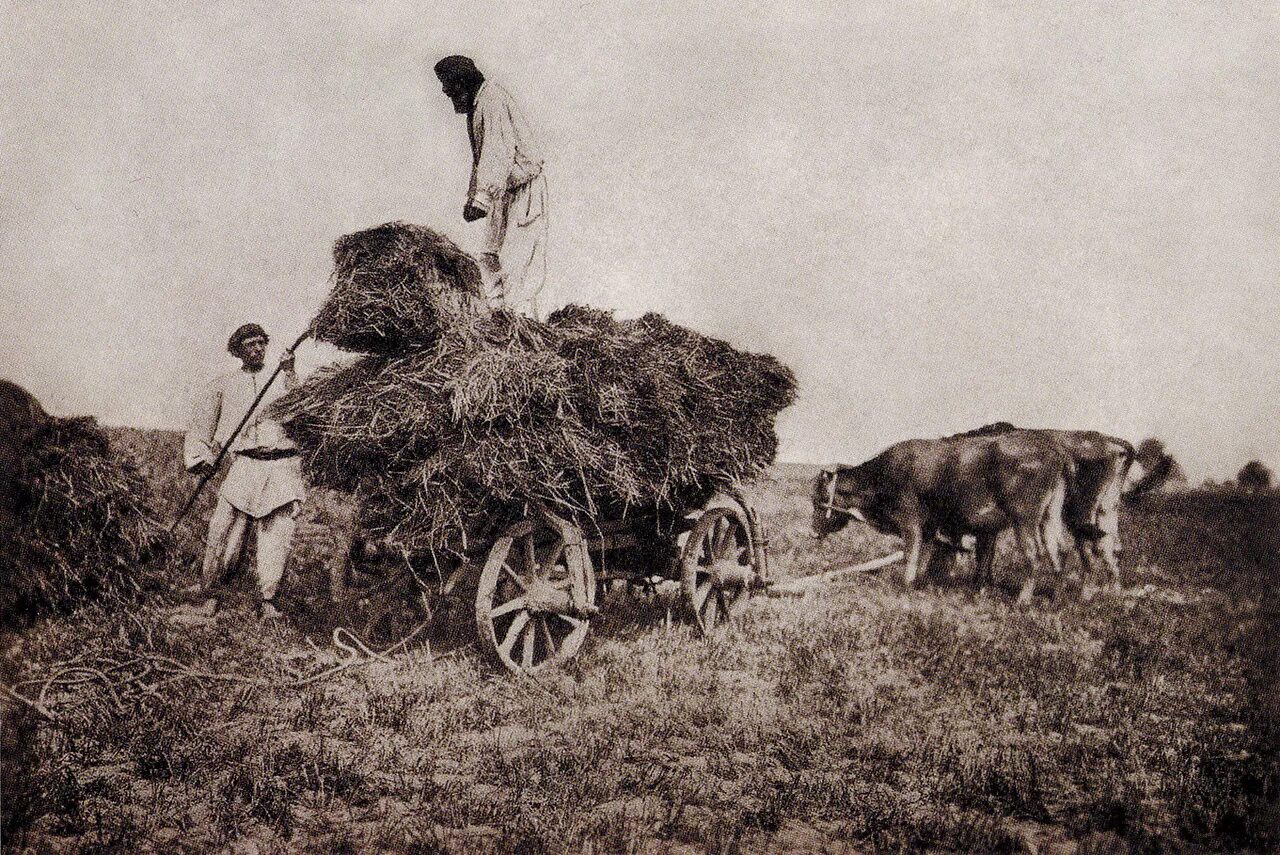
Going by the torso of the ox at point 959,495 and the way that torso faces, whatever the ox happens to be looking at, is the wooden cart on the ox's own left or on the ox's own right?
on the ox's own left

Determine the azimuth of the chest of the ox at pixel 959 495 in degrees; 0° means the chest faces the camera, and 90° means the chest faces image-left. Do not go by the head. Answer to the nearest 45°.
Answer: approximately 90°

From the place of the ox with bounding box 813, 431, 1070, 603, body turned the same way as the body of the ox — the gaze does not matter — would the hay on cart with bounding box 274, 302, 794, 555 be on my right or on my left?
on my left

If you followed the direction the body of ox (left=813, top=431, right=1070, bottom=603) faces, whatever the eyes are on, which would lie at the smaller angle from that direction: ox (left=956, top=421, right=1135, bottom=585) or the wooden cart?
the wooden cart
